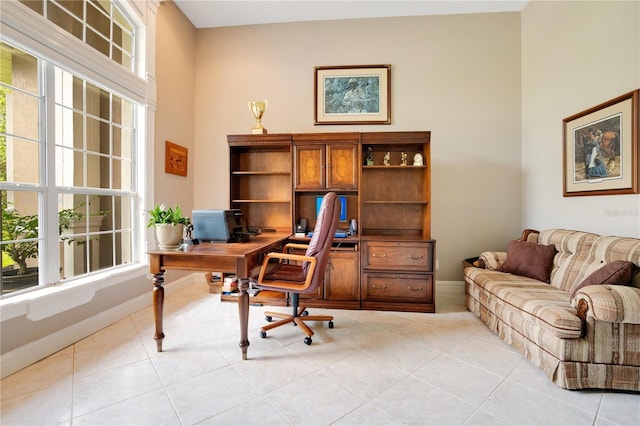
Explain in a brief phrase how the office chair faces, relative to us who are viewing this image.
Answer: facing to the left of the viewer

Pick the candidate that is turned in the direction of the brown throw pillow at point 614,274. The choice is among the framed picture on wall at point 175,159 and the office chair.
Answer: the framed picture on wall

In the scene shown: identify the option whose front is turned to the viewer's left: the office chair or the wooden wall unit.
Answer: the office chair

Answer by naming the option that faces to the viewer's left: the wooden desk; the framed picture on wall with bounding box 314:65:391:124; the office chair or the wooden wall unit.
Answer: the office chair

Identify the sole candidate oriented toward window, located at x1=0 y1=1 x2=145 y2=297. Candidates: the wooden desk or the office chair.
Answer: the office chair

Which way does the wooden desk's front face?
to the viewer's right

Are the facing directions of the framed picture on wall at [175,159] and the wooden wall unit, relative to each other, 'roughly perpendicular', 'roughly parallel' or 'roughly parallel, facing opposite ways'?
roughly perpendicular

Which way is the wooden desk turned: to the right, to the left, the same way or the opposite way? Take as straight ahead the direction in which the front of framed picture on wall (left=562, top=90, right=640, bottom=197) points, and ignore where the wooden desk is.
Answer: the opposite way

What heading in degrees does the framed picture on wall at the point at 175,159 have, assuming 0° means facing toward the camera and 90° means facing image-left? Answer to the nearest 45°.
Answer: approximately 315°

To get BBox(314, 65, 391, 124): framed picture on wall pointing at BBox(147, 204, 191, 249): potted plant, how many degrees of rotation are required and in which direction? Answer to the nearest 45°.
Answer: approximately 45° to its right

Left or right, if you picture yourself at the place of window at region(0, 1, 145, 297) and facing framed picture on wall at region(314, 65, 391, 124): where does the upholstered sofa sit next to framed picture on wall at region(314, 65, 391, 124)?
right

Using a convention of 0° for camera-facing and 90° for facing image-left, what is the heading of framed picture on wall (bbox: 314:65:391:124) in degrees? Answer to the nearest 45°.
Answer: approximately 0°
